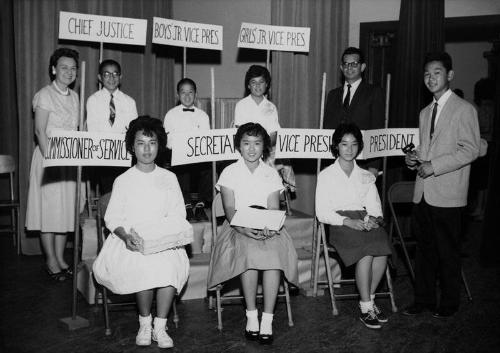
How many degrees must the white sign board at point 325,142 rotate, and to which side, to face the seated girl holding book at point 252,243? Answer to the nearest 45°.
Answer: approximately 45° to its right

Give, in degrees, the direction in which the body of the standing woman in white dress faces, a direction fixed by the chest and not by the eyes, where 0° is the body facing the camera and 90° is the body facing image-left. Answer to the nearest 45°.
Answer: approximately 315°

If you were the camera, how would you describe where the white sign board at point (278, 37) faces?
facing the viewer

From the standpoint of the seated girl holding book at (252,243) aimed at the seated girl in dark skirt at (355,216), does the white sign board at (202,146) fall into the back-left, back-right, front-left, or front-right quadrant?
back-left

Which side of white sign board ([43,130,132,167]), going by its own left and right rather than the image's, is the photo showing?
front

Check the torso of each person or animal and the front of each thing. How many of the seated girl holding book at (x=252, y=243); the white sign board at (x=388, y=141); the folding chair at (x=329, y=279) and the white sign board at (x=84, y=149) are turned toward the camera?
4

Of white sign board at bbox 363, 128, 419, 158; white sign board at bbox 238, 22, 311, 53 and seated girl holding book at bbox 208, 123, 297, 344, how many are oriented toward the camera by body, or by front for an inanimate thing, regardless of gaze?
3

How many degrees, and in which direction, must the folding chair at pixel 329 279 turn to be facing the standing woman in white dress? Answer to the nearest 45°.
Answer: approximately 90° to its right

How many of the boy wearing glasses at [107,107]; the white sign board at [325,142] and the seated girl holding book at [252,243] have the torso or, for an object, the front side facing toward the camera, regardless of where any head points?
3

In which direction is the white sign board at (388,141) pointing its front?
toward the camera

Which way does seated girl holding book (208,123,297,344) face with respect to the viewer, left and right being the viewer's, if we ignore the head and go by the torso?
facing the viewer

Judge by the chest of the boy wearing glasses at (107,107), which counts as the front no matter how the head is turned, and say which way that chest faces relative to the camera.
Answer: toward the camera

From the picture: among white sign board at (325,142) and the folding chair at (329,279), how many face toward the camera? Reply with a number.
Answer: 2

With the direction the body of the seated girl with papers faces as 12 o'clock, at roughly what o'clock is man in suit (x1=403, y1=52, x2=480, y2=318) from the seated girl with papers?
The man in suit is roughly at 9 o'clock from the seated girl with papers.
